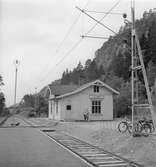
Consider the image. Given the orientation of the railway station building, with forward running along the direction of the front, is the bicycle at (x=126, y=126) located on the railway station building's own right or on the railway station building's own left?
on the railway station building's own left

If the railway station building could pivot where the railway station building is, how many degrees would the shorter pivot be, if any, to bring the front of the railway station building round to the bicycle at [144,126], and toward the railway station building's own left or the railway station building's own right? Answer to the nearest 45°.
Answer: approximately 90° to the railway station building's own left
